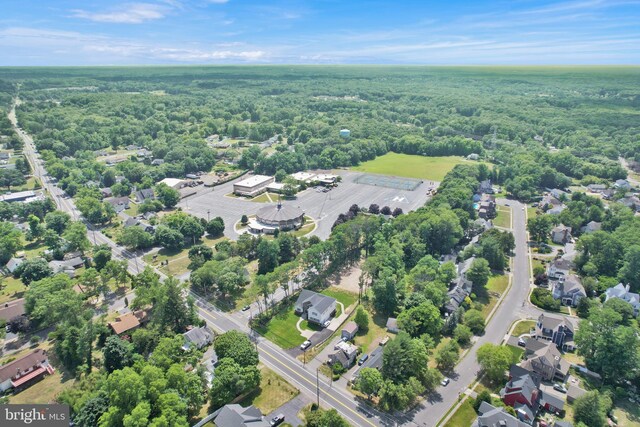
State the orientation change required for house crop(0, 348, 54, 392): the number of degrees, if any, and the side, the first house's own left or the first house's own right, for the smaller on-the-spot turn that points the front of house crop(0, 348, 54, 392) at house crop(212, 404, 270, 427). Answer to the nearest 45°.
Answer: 0° — it already faces it

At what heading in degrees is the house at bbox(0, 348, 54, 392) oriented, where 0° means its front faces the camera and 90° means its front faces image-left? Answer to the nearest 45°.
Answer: approximately 315°

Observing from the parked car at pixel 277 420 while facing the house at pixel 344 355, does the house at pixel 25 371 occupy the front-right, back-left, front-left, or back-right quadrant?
back-left

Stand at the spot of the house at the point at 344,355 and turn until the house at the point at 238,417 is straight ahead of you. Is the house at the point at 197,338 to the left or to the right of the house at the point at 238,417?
right
